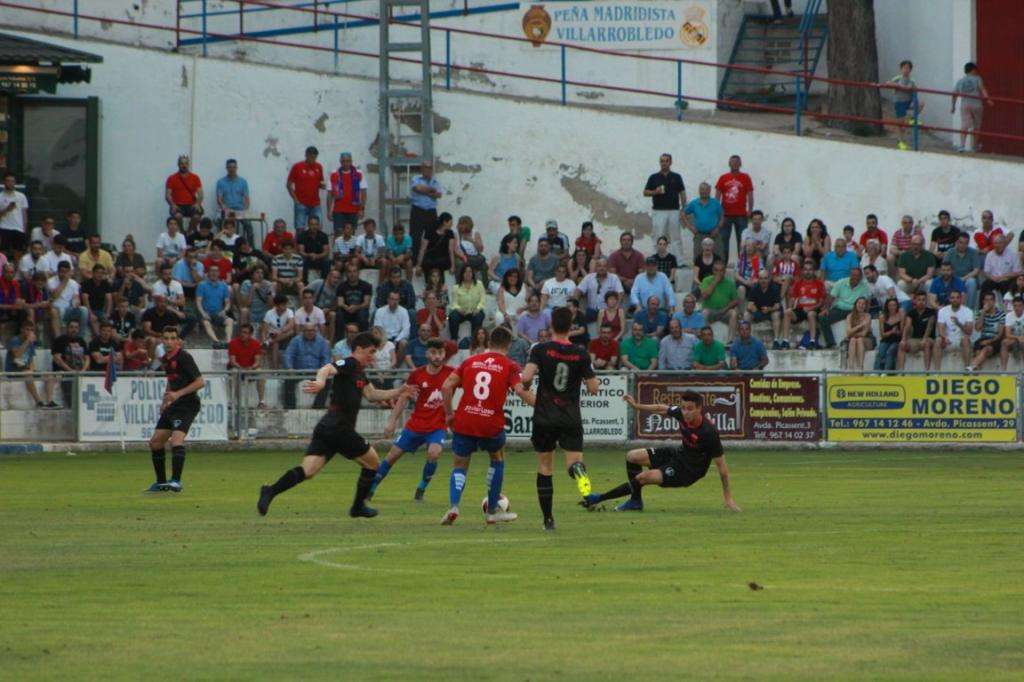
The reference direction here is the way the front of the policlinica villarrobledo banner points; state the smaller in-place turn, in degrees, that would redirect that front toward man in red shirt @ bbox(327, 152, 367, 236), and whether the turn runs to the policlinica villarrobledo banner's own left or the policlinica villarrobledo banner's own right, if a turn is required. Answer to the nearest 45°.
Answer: approximately 135° to the policlinica villarrobledo banner's own left

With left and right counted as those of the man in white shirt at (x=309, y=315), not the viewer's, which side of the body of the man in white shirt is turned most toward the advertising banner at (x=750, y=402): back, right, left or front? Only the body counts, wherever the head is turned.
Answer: left

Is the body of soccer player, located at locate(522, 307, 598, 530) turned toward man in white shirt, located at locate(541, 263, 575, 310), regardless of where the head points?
yes

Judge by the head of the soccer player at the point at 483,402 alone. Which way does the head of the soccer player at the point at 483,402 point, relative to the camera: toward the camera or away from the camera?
away from the camera

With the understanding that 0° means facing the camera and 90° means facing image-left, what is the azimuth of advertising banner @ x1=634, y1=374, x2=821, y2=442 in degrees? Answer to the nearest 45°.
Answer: approximately 0°

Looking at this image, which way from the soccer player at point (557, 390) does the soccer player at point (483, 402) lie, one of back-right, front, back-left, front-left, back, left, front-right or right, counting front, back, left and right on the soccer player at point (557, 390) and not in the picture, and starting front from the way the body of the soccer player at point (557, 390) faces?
left

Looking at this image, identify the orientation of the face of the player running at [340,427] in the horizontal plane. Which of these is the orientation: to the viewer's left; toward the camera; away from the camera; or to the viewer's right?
to the viewer's right

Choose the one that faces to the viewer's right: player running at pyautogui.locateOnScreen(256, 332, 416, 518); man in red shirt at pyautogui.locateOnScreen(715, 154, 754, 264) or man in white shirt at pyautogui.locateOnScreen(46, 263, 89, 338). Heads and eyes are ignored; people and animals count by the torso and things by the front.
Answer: the player running

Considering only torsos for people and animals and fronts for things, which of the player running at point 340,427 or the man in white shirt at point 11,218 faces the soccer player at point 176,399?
the man in white shirt

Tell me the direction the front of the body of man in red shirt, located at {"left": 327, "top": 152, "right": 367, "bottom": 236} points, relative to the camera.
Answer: toward the camera

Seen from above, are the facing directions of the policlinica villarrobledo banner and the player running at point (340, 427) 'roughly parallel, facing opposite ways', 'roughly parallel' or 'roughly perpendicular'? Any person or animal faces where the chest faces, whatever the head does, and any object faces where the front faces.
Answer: roughly perpendicular

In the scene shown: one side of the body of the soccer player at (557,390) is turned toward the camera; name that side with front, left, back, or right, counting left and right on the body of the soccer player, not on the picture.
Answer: back

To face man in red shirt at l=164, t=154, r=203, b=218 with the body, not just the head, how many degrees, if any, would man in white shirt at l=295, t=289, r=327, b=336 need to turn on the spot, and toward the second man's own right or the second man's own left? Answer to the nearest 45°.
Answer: approximately 135° to the second man's own right

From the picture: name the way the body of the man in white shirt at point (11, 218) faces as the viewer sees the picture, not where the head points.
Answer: toward the camera

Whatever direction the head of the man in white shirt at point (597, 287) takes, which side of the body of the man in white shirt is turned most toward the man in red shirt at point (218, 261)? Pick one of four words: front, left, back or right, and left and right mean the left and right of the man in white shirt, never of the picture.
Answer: right

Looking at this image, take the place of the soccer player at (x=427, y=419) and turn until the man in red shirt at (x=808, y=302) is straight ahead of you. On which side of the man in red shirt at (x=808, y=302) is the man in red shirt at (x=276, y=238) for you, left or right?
left

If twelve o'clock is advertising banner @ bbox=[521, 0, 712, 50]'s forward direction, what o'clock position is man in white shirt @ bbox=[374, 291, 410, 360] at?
The man in white shirt is roughly at 1 o'clock from the advertising banner.

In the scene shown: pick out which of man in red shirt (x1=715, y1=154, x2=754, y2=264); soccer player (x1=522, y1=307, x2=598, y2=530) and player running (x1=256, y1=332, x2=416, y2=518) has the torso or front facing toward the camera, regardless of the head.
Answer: the man in red shirt

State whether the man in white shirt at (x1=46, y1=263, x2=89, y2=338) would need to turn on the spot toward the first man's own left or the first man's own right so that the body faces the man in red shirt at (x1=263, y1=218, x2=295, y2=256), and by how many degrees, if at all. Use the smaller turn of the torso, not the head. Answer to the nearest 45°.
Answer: approximately 135° to the first man's own left

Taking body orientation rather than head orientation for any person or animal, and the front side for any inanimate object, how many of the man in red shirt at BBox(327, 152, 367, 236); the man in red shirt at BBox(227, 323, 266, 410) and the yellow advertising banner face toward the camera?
3

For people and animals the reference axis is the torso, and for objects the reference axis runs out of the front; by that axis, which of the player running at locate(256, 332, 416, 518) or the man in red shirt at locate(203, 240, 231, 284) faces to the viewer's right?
the player running

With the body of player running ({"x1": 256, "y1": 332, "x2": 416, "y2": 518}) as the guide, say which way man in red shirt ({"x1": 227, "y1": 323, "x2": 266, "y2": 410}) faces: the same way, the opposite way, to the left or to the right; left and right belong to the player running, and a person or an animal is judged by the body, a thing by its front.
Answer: to the right

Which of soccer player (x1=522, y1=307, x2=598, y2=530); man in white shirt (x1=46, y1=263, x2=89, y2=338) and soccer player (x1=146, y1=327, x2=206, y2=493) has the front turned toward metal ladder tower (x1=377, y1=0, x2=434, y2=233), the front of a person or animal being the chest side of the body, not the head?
soccer player (x1=522, y1=307, x2=598, y2=530)
